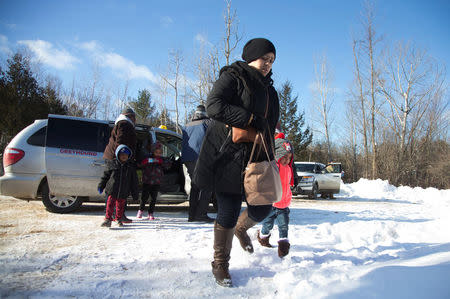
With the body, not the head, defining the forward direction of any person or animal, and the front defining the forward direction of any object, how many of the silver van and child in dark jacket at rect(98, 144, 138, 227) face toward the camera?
1

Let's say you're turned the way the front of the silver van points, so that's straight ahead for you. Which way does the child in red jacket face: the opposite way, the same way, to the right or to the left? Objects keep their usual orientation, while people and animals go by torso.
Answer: to the right

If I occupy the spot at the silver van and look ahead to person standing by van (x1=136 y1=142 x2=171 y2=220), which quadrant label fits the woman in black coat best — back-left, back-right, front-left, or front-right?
front-right

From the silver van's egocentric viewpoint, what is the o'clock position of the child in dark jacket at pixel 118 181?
The child in dark jacket is roughly at 2 o'clock from the silver van.

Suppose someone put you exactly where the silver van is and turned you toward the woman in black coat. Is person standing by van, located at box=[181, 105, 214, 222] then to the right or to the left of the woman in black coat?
left

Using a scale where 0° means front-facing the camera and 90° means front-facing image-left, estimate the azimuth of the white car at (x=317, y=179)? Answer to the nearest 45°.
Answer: approximately 45°

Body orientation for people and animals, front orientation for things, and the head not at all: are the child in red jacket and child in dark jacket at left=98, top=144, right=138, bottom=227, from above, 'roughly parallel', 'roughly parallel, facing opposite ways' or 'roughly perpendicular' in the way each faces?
roughly parallel

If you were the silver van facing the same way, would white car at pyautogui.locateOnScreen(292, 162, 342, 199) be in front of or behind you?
in front

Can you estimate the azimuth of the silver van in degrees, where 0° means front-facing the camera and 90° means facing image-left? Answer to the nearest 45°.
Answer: approximately 270°

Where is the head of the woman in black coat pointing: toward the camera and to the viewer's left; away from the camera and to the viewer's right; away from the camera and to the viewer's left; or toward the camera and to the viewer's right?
toward the camera and to the viewer's right

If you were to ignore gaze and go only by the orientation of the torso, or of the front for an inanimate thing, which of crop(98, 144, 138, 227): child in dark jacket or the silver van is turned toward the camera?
the child in dark jacket

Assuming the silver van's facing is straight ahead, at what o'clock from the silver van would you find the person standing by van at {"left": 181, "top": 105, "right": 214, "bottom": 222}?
The person standing by van is roughly at 1 o'clock from the silver van.

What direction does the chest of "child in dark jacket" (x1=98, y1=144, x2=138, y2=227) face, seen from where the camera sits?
toward the camera

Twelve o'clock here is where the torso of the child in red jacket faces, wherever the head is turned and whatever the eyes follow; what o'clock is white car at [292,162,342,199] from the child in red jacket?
The white car is roughly at 8 o'clock from the child in red jacket.
